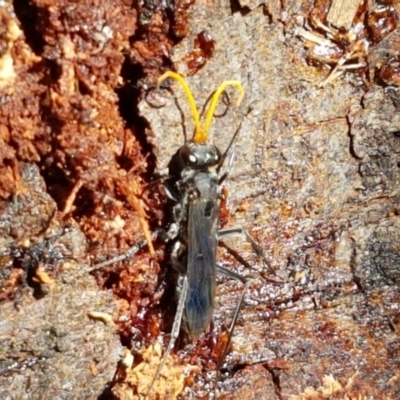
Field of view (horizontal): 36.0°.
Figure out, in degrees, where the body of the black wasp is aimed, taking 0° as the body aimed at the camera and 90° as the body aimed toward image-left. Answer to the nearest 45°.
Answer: approximately 180°
